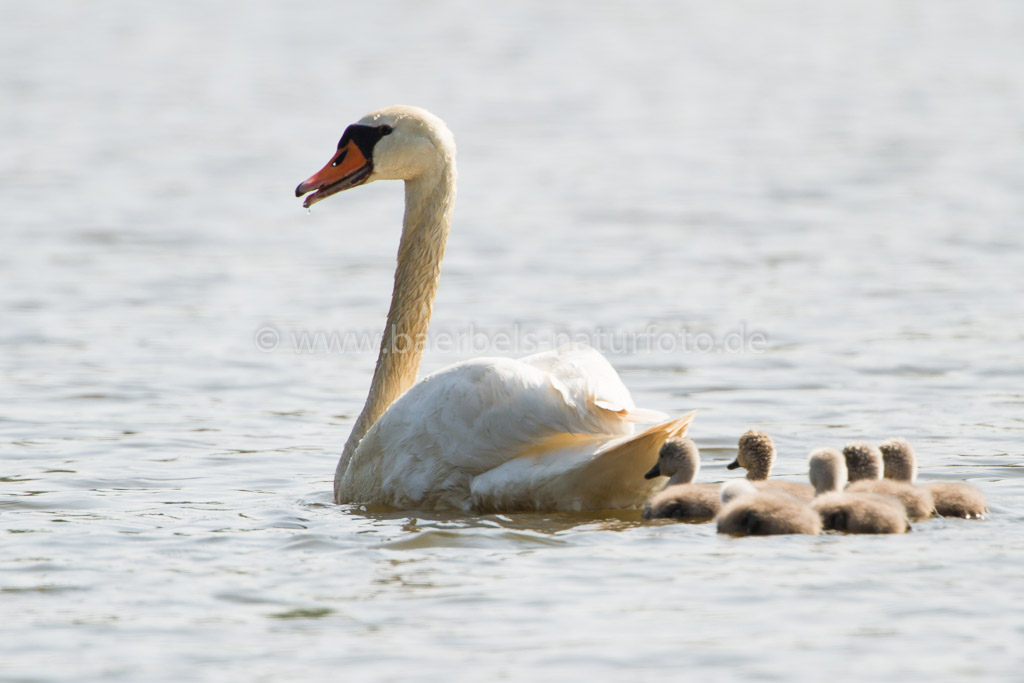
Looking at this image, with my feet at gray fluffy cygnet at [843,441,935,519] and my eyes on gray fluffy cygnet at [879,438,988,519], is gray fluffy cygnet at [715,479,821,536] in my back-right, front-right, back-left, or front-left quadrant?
back-right

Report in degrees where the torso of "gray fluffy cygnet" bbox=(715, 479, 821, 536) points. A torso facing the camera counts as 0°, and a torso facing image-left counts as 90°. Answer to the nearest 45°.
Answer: approximately 90°

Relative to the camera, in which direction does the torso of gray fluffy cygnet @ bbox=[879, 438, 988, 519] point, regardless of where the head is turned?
to the viewer's left

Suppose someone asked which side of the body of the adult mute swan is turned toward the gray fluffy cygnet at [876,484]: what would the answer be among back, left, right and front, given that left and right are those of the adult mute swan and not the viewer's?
back

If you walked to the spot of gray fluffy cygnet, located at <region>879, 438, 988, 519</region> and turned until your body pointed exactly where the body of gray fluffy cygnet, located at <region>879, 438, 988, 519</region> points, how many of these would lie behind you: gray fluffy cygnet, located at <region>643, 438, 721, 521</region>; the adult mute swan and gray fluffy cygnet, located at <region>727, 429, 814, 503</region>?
0

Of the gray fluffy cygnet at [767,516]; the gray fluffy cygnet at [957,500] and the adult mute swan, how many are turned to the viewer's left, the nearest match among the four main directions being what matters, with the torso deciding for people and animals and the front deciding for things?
3

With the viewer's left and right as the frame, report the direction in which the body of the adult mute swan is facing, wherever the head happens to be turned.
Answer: facing to the left of the viewer

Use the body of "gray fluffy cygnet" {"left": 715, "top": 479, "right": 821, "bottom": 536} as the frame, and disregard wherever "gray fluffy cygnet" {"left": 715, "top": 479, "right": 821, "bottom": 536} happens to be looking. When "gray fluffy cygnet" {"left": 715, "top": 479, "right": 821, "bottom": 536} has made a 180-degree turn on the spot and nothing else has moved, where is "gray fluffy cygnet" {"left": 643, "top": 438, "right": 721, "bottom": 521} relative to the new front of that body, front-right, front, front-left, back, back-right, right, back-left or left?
back-left

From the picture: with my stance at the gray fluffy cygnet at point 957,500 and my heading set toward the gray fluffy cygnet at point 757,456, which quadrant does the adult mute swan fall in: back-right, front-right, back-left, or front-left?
front-left

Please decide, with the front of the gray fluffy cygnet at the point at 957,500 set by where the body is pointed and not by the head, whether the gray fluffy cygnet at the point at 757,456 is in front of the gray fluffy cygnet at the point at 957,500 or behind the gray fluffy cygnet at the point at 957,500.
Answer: in front

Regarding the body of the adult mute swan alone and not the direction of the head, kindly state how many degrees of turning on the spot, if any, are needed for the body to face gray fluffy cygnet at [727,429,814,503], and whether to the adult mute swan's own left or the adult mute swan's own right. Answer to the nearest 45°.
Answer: approximately 180°

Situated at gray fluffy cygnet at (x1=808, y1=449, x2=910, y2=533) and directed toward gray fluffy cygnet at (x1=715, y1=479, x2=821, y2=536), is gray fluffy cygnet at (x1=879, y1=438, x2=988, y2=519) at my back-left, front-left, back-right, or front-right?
back-right

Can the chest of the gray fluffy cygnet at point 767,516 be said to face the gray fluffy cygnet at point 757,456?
no

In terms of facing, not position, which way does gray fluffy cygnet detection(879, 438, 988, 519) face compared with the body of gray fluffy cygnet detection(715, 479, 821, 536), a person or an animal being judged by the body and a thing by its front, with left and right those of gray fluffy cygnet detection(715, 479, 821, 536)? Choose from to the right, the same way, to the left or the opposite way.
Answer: the same way

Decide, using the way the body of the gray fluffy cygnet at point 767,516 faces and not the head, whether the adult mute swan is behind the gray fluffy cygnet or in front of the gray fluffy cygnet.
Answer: in front

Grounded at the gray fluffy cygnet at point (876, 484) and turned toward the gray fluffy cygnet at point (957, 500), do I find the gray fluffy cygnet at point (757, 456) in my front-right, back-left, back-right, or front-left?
back-left

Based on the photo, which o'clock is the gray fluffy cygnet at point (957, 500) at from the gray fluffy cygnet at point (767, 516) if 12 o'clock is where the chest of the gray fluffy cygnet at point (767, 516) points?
the gray fluffy cygnet at point (957, 500) is roughly at 5 o'clock from the gray fluffy cygnet at point (767, 516).
